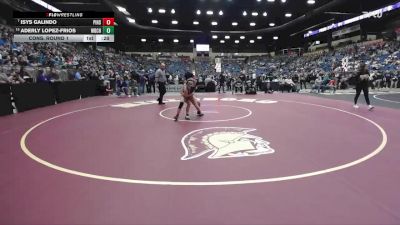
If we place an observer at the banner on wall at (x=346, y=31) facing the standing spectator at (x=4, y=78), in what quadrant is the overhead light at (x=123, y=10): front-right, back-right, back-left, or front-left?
front-right

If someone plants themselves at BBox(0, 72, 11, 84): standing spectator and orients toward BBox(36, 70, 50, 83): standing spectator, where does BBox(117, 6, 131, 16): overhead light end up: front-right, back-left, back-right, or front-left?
front-left

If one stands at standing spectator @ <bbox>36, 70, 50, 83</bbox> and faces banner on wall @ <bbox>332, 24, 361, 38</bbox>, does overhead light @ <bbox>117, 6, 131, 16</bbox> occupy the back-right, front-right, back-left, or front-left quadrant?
front-left

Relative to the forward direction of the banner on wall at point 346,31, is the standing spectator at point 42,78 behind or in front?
in front

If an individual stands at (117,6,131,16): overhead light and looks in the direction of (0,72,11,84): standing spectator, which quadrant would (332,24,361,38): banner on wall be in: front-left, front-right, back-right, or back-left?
back-left

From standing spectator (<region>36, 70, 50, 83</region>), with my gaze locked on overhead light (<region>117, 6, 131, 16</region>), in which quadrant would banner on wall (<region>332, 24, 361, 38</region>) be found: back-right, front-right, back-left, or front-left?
front-right

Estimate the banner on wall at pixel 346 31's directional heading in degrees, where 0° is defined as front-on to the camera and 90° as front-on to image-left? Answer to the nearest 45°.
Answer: approximately 45°

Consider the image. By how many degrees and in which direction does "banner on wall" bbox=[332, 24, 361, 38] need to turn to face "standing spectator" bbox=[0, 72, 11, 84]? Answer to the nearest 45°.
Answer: approximately 45° to its left

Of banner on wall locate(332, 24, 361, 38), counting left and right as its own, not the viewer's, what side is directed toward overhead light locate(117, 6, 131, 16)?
front
